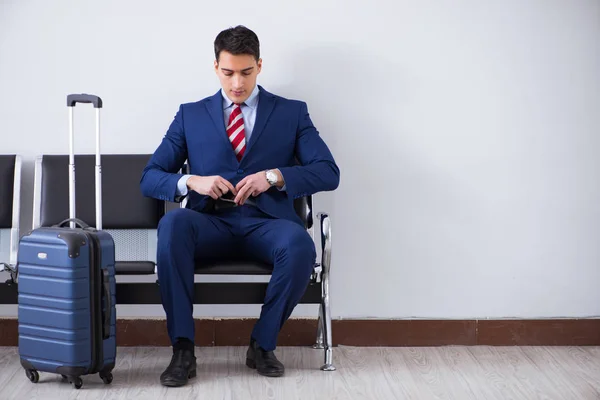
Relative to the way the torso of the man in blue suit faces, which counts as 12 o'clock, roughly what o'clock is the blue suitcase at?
The blue suitcase is roughly at 2 o'clock from the man in blue suit.

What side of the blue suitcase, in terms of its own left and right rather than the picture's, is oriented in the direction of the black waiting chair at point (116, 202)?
back

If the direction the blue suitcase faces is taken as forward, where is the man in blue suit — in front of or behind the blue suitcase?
behind

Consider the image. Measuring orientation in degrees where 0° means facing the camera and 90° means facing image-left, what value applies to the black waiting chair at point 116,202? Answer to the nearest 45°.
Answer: approximately 0°

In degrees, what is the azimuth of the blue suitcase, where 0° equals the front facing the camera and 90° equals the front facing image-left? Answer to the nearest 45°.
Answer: approximately 45°
